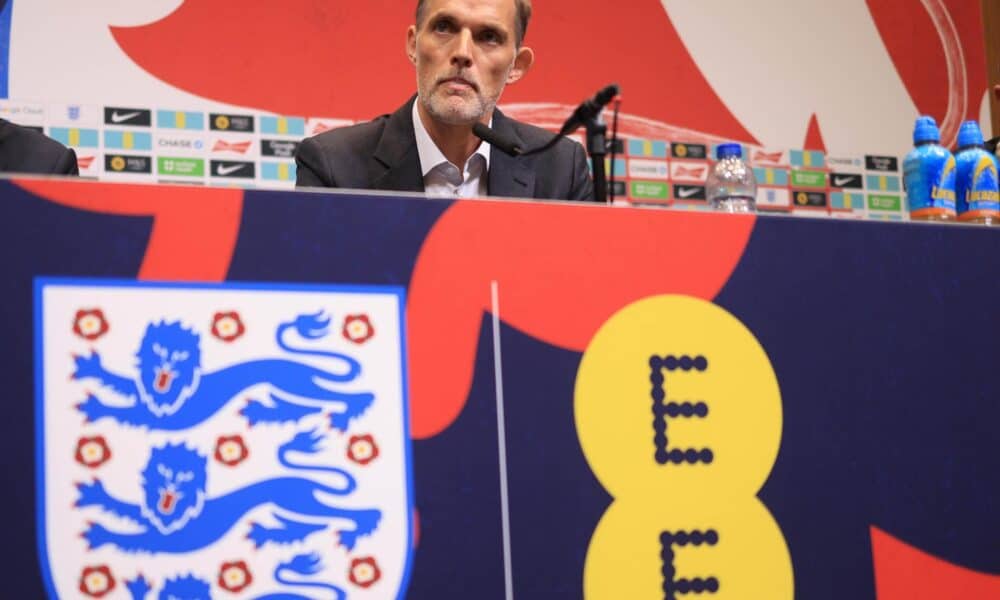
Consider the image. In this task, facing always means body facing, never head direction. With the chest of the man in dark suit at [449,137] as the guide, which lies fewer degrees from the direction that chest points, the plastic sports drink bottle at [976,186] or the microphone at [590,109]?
the microphone

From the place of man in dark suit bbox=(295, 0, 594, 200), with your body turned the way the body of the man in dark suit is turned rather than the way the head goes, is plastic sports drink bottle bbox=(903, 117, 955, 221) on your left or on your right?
on your left

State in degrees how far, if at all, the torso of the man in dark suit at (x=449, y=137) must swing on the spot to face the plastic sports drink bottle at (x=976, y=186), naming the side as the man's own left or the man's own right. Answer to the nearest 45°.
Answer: approximately 90° to the man's own left

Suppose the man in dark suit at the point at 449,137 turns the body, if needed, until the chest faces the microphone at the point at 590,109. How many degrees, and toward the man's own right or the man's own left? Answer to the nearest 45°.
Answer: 0° — they already face it

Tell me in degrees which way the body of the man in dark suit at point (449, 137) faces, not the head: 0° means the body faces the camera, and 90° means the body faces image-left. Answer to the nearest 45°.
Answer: approximately 0°
